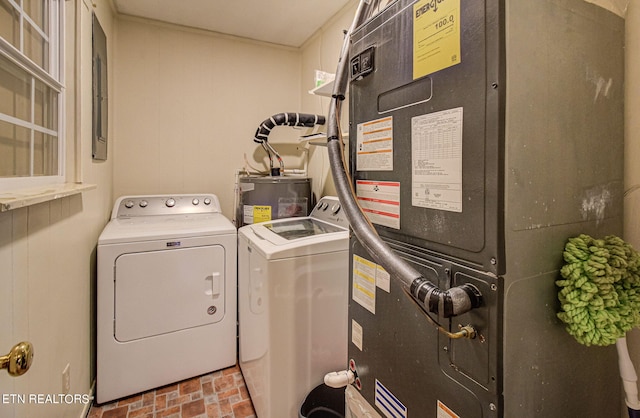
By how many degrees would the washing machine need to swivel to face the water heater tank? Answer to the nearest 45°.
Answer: approximately 135° to its right

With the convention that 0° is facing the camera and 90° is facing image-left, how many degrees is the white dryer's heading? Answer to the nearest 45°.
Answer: approximately 0°

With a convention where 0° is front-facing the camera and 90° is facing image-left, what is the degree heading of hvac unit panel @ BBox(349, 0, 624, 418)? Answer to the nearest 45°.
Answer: approximately 45°

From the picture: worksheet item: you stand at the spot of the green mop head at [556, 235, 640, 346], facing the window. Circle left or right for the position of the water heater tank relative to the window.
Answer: right

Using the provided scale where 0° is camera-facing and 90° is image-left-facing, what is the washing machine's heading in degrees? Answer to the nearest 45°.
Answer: approximately 45°

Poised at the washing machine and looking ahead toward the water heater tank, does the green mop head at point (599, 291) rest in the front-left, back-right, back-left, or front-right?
back-right
